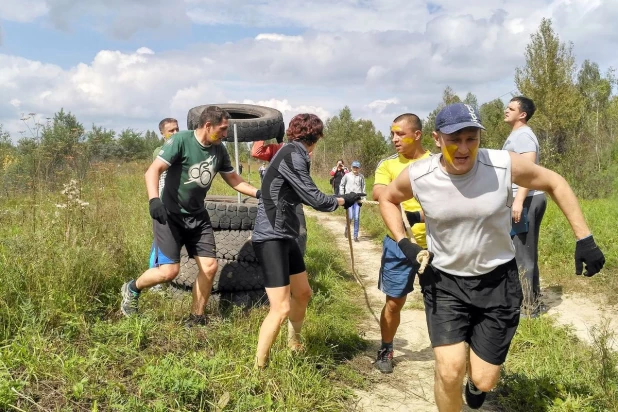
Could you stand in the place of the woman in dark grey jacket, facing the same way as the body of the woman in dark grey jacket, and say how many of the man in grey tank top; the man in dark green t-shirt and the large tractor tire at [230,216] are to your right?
1

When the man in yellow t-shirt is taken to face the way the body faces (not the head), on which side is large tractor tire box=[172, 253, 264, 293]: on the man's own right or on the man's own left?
on the man's own right

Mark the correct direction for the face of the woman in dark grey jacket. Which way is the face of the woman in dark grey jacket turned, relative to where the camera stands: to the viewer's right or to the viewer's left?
to the viewer's right

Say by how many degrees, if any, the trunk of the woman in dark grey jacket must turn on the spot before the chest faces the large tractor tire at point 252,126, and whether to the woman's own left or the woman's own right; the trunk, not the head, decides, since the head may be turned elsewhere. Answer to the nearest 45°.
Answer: approximately 45° to the woman's own left

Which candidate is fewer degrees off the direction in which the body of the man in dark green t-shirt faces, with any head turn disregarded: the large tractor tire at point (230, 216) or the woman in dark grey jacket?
the woman in dark grey jacket

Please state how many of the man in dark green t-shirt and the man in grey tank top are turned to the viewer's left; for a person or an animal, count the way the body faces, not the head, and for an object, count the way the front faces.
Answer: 0

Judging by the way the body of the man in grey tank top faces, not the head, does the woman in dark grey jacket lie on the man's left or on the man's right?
on the man's right

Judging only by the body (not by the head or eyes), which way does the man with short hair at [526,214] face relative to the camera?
to the viewer's left

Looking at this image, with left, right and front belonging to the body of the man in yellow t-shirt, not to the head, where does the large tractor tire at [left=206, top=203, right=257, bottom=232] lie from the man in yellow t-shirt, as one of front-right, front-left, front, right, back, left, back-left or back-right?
right

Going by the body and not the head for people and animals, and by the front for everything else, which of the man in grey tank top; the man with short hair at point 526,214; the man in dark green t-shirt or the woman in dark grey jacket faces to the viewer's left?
the man with short hair

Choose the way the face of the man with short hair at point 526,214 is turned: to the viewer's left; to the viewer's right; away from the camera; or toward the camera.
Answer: to the viewer's left

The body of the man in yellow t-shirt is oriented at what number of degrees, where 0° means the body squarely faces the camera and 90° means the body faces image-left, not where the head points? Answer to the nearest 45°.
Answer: approximately 45°

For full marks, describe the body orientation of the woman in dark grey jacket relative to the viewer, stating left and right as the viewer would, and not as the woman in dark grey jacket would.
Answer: facing away from the viewer and to the right of the viewer
